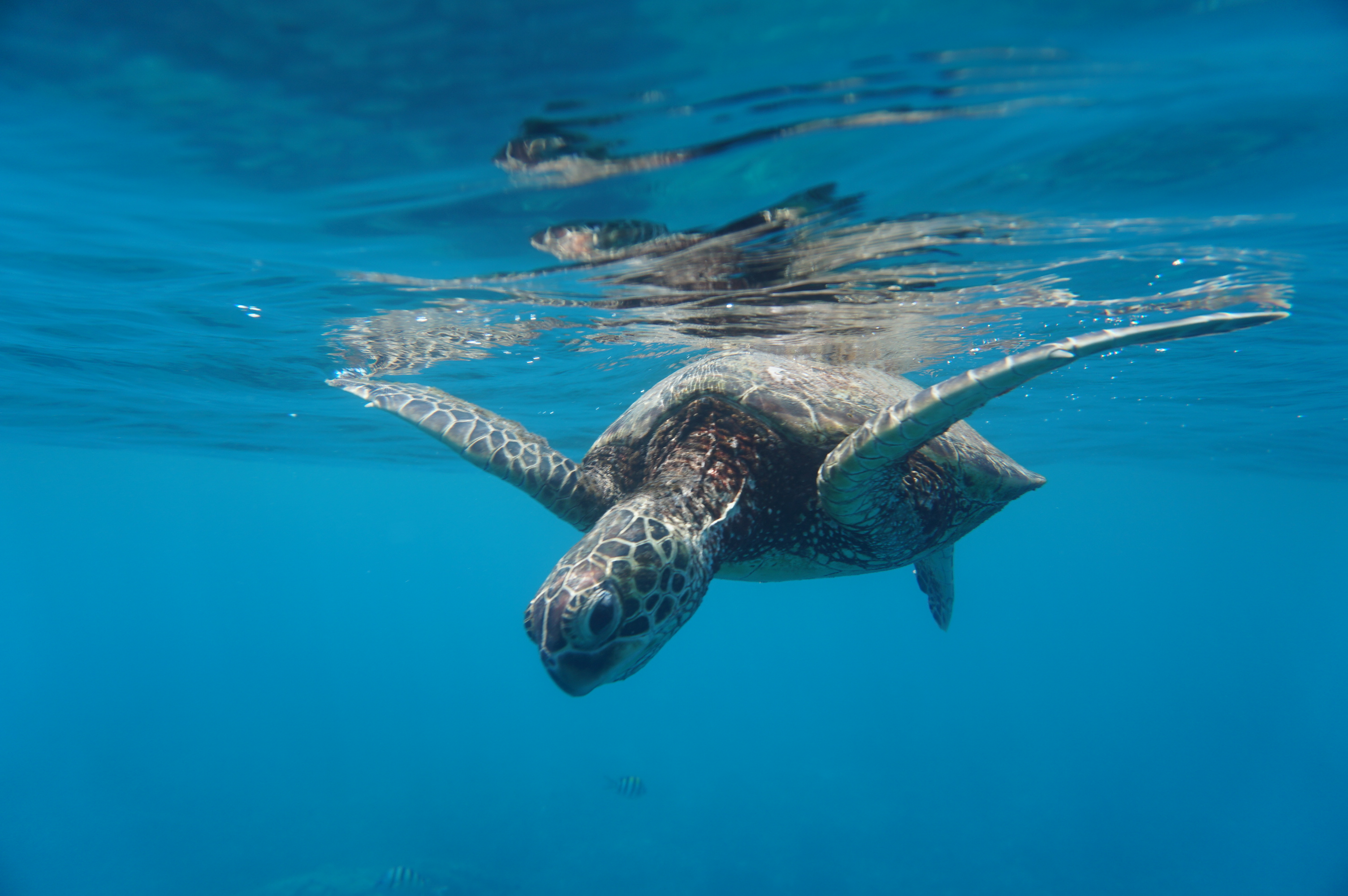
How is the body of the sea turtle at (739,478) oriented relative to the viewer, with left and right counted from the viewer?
facing the viewer and to the left of the viewer
